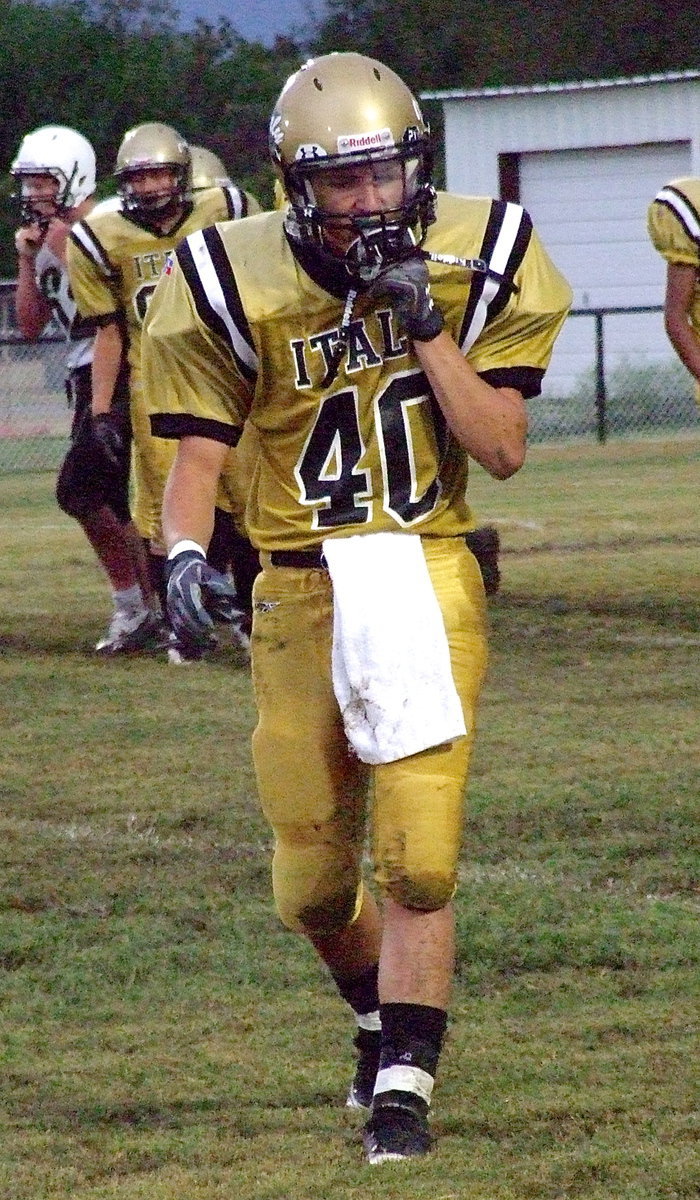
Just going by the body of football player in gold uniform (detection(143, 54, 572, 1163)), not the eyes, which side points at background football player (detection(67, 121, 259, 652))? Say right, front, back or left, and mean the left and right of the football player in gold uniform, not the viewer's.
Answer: back

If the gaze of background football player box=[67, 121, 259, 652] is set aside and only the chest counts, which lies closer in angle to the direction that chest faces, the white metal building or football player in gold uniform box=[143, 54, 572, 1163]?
the football player in gold uniform

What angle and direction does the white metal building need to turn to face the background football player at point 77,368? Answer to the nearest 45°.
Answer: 0° — it already faces them

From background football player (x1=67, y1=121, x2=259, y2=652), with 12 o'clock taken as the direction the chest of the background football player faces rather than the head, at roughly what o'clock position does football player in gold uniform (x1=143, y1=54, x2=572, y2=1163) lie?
The football player in gold uniform is roughly at 12 o'clock from the background football player.

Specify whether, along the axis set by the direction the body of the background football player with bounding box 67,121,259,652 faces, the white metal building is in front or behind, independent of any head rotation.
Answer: behind

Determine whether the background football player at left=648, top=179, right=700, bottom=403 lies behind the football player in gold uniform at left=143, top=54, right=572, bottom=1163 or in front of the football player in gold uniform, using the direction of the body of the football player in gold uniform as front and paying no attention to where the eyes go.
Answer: behind

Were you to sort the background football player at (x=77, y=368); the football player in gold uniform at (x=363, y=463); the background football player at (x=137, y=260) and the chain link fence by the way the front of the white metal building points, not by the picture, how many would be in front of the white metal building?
4

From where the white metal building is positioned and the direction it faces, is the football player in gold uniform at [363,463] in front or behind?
in front

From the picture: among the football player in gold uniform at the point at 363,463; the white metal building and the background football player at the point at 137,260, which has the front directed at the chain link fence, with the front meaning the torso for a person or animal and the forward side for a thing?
the white metal building

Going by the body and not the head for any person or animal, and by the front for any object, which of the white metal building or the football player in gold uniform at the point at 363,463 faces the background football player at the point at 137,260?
the white metal building
